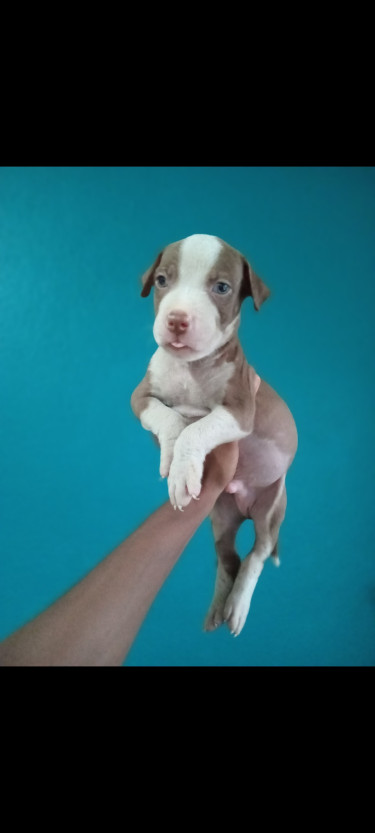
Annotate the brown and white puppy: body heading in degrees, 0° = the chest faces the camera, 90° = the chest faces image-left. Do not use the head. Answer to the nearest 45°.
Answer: approximately 45°
